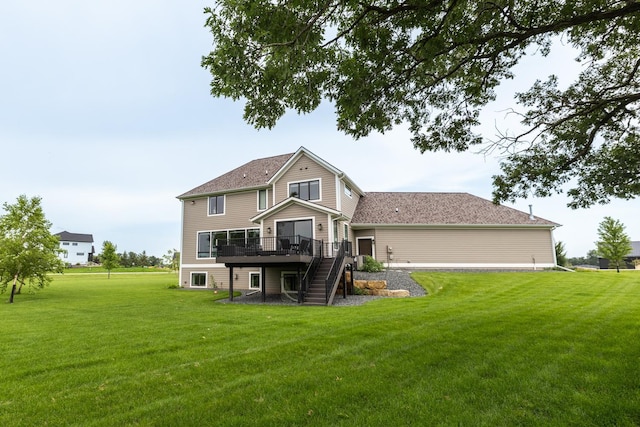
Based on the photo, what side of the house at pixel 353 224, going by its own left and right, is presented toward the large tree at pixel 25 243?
left

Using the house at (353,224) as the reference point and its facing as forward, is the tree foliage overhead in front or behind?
behind

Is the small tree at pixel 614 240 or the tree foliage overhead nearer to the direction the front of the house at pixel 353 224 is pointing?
the small tree

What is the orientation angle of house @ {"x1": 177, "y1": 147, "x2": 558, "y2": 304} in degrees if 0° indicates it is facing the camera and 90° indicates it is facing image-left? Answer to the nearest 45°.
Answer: approximately 180°

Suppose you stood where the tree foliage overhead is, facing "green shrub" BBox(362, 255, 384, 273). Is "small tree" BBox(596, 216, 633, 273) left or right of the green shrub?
right

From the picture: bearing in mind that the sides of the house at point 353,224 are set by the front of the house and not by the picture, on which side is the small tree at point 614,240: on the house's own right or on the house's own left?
on the house's own right
